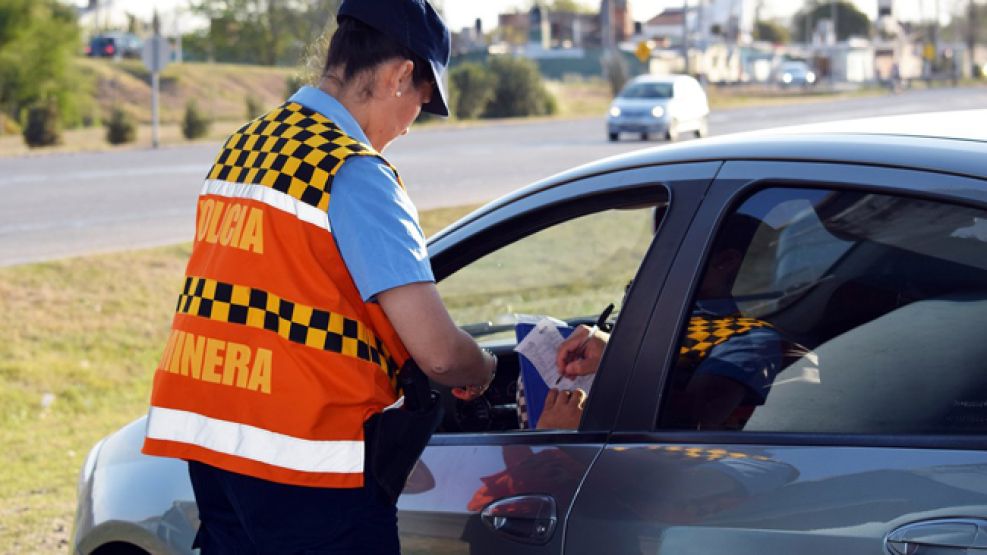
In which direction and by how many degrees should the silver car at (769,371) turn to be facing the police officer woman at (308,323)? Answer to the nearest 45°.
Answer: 0° — it already faces them

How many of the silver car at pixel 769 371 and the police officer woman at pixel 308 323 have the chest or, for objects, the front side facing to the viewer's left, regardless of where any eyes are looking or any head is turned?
1

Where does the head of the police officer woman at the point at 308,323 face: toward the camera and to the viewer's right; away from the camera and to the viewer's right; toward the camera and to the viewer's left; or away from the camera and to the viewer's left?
away from the camera and to the viewer's right

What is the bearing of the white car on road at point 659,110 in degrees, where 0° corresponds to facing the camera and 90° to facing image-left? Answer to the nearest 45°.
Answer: approximately 45°

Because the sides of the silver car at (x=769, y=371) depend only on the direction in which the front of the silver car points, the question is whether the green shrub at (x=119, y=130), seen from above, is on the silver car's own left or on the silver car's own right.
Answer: on the silver car's own right

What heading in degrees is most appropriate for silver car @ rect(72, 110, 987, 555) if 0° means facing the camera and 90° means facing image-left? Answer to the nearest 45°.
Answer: approximately 90°

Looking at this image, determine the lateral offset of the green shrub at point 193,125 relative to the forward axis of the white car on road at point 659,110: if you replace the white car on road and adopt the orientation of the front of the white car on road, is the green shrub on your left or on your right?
on your right

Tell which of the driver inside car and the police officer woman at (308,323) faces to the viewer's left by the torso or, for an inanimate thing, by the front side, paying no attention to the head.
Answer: the driver inside car

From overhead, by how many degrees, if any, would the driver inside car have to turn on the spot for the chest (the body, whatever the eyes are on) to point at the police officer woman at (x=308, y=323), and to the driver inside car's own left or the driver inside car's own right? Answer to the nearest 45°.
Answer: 0° — they already face them

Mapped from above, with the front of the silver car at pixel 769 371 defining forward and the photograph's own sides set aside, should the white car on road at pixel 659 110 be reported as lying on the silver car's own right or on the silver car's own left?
on the silver car's own right

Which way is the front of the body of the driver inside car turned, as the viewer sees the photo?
to the viewer's left
